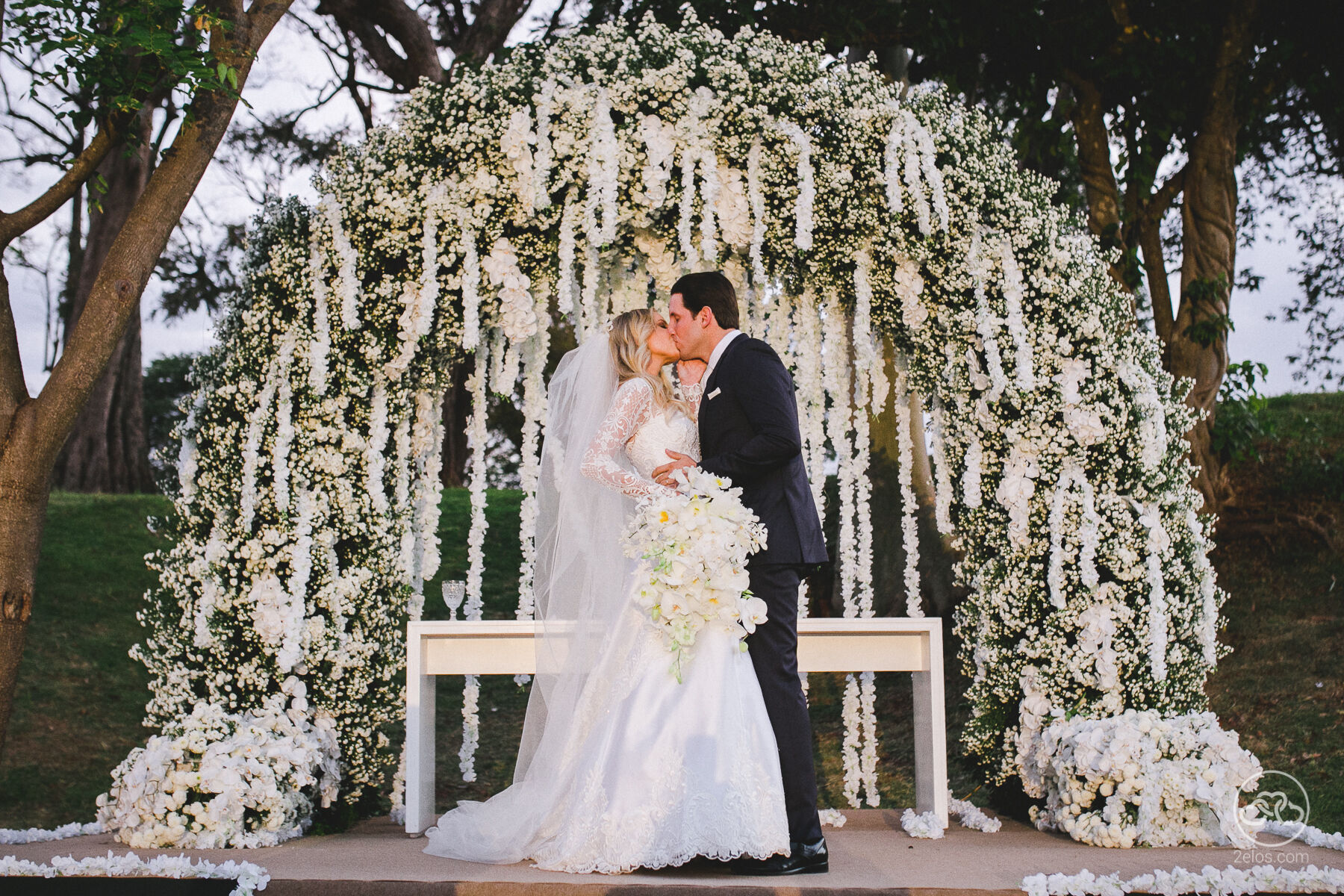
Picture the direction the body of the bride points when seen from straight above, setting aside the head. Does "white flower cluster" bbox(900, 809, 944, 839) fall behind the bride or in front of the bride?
in front

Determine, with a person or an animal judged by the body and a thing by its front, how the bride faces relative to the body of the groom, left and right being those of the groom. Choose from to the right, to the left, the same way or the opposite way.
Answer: the opposite way

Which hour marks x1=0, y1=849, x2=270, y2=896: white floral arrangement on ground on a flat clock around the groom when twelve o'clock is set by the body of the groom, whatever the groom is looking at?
The white floral arrangement on ground is roughly at 12 o'clock from the groom.

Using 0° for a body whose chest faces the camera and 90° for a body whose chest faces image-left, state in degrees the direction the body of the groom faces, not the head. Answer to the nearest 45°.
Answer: approximately 90°

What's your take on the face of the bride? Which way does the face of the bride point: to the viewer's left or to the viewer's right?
to the viewer's right

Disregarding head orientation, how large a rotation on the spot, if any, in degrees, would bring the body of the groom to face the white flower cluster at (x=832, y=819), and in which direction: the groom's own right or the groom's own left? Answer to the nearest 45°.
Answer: approximately 90° to the groom's own right

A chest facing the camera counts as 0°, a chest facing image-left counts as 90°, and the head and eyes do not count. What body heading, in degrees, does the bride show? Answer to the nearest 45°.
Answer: approximately 270°

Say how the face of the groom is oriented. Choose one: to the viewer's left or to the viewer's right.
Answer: to the viewer's left

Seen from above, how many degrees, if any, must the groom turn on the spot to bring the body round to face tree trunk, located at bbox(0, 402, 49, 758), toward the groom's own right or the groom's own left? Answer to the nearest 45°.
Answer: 0° — they already face it

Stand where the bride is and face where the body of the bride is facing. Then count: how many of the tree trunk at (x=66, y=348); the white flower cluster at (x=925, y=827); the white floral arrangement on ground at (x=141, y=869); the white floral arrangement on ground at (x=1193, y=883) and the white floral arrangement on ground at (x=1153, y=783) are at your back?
2

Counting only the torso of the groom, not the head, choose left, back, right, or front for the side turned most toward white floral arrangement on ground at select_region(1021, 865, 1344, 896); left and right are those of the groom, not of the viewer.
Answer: back
